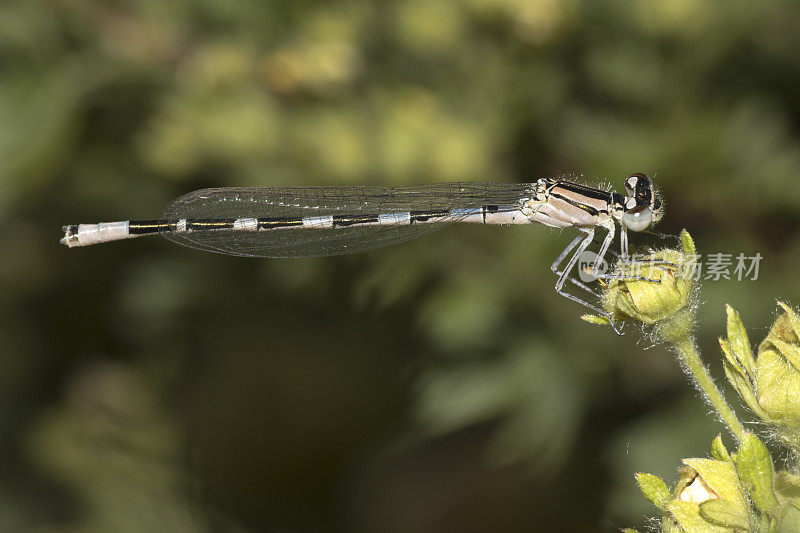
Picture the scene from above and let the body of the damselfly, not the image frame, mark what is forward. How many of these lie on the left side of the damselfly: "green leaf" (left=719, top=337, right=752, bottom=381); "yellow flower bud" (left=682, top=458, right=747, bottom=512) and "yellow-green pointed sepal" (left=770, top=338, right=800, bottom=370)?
0

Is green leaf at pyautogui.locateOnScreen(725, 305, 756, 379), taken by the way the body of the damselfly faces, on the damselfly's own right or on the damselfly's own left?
on the damselfly's own right

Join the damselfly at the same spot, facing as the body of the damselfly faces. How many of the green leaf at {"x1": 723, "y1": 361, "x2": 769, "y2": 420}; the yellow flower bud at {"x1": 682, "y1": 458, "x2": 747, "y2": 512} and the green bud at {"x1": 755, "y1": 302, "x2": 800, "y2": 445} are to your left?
0

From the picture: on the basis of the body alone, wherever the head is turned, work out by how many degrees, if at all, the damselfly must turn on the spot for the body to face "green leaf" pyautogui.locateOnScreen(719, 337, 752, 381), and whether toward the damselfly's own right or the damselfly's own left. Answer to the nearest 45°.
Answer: approximately 45° to the damselfly's own right

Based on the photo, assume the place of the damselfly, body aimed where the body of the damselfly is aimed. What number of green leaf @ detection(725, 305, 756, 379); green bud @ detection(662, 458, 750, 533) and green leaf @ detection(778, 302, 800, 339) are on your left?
0

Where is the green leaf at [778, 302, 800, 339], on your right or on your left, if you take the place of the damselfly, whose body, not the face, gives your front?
on your right

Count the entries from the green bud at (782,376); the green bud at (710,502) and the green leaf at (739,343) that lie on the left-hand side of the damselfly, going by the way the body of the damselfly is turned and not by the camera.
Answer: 0

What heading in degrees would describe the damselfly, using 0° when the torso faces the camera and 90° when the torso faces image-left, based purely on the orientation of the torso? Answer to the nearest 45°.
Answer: approximately 270°

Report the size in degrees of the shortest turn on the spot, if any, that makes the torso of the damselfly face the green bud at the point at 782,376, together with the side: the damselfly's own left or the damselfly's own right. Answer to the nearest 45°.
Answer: approximately 45° to the damselfly's own right

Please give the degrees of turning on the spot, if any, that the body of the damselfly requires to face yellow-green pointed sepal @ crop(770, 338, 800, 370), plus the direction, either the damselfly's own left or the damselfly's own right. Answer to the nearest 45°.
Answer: approximately 45° to the damselfly's own right
